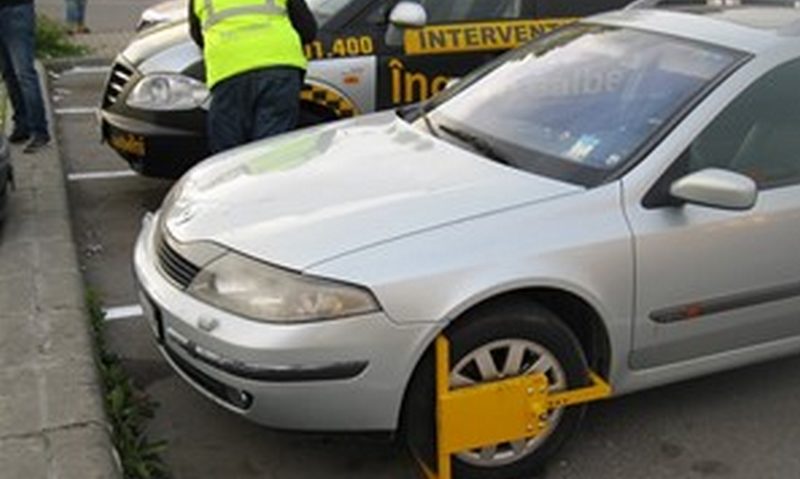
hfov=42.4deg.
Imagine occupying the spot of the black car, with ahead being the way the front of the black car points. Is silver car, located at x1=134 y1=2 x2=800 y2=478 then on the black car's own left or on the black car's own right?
on the black car's own left

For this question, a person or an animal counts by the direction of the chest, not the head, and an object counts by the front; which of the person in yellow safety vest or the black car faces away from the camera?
the person in yellow safety vest

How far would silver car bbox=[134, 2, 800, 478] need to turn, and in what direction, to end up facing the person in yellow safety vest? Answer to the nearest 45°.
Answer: approximately 90° to its right

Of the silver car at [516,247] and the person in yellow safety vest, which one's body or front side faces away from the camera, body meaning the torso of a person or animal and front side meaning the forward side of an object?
the person in yellow safety vest

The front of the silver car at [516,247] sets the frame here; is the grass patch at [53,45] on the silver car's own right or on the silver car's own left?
on the silver car's own right

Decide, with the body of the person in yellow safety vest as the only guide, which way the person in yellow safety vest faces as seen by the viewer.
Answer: away from the camera

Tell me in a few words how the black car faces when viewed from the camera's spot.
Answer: facing the viewer and to the left of the viewer

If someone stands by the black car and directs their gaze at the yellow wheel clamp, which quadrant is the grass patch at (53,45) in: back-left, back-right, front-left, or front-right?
back-right

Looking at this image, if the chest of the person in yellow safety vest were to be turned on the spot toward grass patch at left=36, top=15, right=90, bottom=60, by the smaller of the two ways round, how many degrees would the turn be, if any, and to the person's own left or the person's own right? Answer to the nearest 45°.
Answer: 0° — they already face it

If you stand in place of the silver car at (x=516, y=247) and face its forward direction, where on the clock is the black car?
The black car is roughly at 4 o'clock from the silver car.

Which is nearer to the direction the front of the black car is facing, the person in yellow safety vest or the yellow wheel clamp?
the person in yellow safety vest

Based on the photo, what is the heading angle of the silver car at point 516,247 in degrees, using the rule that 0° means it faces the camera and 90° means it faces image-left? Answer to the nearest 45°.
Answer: approximately 45°
